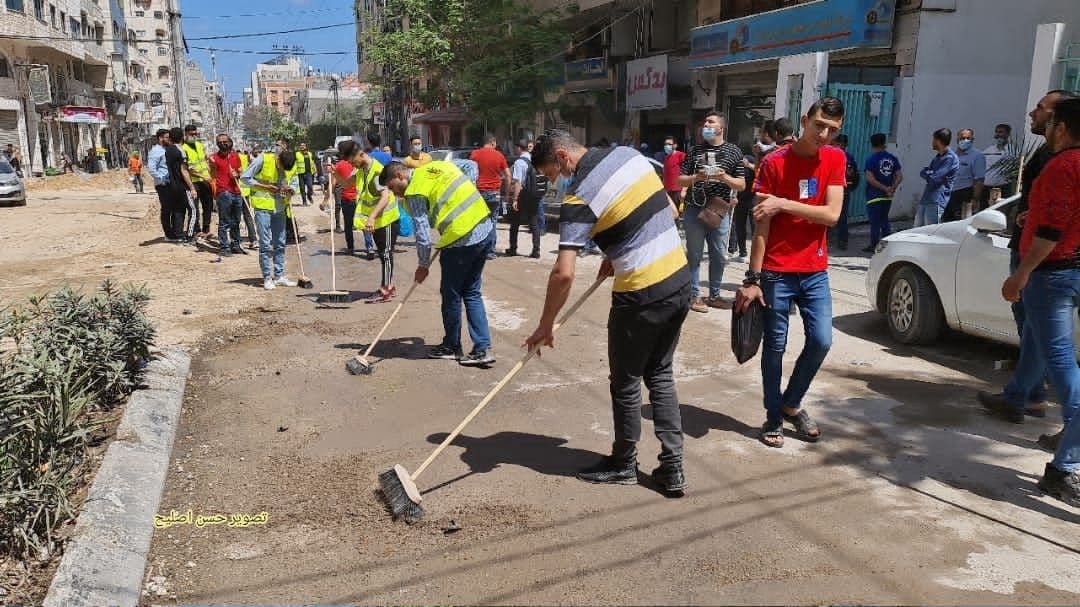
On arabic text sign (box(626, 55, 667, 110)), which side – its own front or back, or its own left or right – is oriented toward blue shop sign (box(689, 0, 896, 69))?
left

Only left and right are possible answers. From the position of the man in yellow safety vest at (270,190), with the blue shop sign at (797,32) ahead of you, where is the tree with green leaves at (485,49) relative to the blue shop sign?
left

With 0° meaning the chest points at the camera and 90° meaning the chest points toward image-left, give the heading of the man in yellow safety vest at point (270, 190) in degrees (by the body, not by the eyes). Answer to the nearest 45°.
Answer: approximately 315°

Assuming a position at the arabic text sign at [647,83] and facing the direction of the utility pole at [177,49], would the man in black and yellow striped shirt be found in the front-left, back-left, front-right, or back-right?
back-left

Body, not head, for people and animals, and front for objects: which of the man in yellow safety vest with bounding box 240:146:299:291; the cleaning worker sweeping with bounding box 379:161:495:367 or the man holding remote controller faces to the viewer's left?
the cleaning worker sweeping

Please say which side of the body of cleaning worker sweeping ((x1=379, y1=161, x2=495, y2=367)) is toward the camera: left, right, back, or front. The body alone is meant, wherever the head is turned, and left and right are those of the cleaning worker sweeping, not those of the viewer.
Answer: left

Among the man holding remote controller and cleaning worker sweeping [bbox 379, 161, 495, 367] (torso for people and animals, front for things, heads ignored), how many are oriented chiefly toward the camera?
1

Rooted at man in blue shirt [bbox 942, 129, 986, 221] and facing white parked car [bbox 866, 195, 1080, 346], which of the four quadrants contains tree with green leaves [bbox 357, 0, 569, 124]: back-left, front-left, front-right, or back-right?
back-right

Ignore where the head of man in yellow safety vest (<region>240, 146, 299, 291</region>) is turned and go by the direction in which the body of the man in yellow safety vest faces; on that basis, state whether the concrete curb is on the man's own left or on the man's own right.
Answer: on the man's own right

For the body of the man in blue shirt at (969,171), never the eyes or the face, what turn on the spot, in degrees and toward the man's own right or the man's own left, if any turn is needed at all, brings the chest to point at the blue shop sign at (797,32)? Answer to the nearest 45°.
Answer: approximately 90° to the man's own right
